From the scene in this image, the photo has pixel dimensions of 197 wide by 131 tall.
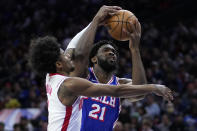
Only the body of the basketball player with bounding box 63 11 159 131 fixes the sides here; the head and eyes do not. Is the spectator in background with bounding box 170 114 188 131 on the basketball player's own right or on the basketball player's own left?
on the basketball player's own left

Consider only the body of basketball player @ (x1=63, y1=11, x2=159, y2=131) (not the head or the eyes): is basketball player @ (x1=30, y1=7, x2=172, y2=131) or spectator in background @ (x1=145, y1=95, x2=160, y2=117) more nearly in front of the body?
the basketball player

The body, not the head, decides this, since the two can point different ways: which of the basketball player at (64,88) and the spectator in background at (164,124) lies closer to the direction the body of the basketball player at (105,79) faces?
the basketball player

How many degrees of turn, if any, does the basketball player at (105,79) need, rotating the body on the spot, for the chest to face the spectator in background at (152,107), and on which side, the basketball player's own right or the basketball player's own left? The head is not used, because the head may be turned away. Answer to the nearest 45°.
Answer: approximately 135° to the basketball player's own left

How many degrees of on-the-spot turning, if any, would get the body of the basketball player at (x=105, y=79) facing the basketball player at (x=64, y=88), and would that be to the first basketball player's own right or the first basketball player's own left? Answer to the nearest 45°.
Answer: approximately 90° to the first basketball player's own right
